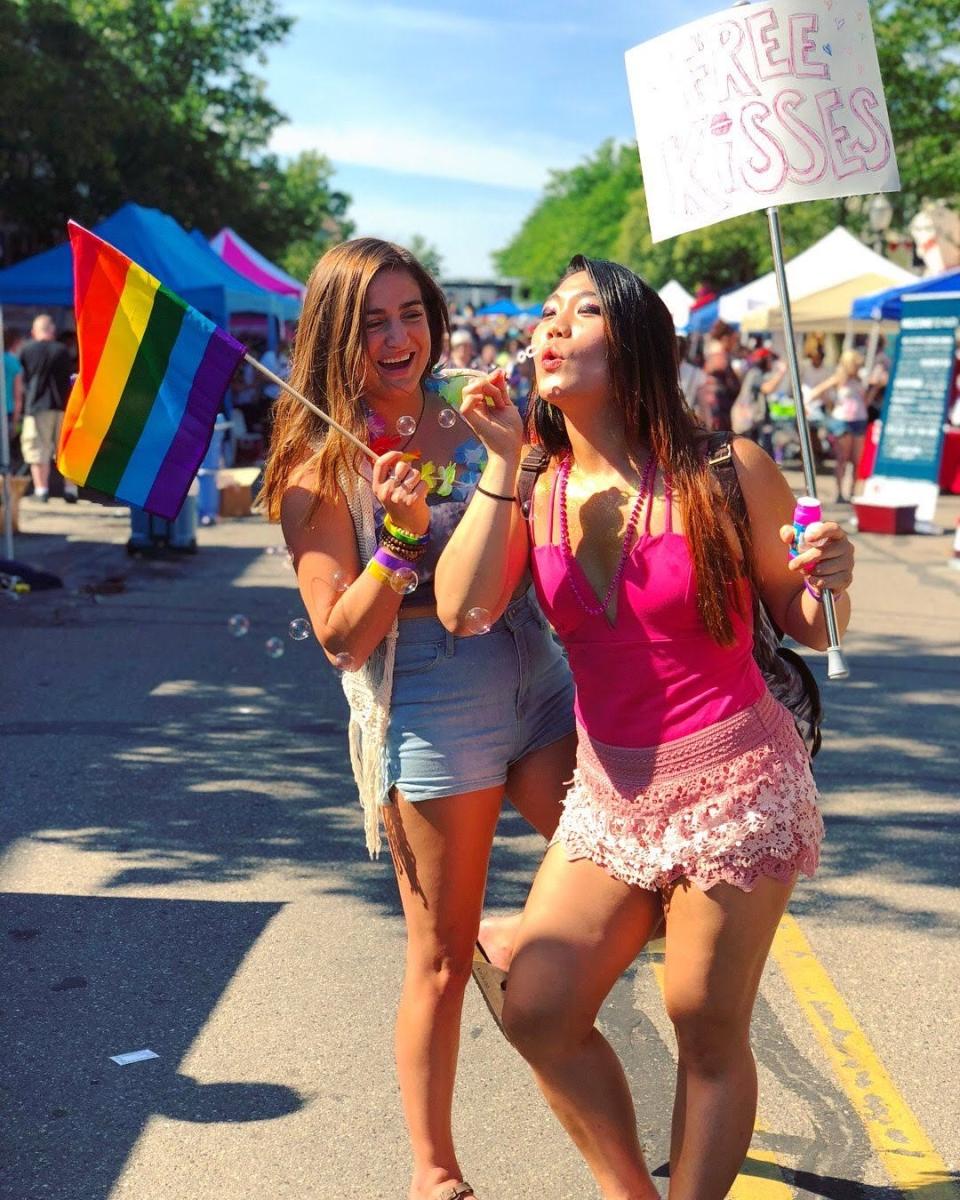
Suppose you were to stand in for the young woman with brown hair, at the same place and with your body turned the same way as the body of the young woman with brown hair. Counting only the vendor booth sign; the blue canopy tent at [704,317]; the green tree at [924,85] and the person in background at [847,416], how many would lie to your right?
0

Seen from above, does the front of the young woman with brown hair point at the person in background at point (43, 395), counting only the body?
no

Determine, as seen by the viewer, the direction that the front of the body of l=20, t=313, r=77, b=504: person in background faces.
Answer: away from the camera

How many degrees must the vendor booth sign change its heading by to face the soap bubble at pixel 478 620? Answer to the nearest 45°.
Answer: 0° — it already faces it

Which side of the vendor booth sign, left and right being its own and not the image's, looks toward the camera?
front

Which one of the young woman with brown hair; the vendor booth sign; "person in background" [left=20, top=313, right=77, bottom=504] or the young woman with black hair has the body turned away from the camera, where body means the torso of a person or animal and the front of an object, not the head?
the person in background

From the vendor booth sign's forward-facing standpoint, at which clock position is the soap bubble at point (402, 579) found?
The soap bubble is roughly at 12 o'clock from the vendor booth sign.

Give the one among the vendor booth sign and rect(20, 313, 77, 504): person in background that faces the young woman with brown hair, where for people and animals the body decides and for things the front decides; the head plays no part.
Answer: the vendor booth sign

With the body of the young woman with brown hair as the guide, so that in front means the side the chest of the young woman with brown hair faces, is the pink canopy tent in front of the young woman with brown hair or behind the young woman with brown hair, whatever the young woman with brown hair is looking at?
behind

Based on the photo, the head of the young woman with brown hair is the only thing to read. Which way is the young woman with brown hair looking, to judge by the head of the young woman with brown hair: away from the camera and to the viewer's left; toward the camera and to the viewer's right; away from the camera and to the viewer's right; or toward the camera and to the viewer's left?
toward the camera and to the viewer's right
